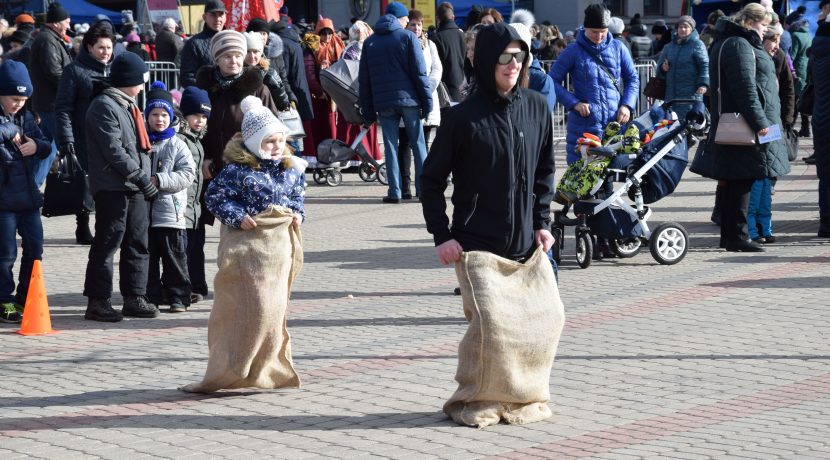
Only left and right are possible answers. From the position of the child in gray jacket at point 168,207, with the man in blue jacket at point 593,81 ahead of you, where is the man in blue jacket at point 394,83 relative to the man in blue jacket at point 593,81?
left

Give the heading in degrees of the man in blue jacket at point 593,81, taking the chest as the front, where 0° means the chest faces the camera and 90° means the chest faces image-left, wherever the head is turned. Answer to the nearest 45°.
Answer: approximately 0°

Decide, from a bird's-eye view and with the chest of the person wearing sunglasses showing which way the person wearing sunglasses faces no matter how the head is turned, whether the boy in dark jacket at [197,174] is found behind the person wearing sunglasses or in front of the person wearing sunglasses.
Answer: behind

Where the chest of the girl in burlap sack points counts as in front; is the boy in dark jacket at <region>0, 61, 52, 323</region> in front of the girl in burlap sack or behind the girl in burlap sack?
behind

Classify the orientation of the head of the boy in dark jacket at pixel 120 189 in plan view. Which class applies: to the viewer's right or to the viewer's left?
to the viewer's right

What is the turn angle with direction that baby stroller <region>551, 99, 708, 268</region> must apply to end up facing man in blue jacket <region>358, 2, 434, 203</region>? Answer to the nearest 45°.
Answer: approximately 90° to its right

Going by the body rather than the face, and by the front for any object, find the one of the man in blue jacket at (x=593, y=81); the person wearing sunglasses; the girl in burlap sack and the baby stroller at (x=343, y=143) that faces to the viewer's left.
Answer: the baby stroller
